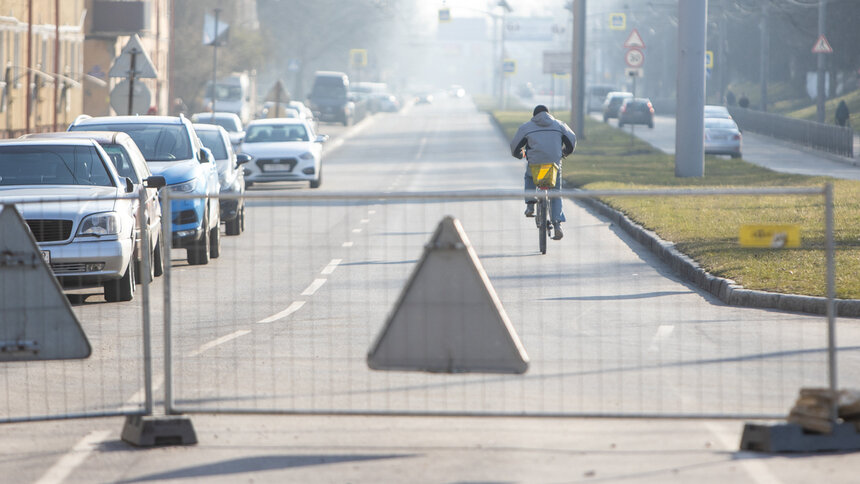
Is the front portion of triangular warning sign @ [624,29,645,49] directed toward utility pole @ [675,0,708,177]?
yes

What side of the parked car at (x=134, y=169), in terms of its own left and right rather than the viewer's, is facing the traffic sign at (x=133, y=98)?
back

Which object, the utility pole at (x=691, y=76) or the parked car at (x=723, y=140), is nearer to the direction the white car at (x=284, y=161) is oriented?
the utility pole

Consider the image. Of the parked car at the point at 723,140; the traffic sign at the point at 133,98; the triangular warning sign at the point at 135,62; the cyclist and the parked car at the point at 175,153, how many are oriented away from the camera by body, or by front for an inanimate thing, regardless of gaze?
4

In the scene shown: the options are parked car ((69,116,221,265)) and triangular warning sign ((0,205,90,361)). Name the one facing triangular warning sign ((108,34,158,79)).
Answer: triangular warning sign ((0,205,90,361))

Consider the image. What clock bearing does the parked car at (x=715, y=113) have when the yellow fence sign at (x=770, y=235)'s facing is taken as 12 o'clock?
The parked car is roughly at 6 o'clock from the yellow fence sign.

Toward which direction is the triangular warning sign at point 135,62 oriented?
away from the camera

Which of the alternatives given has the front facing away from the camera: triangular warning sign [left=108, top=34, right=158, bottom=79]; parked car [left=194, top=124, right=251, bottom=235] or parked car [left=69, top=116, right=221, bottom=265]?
the triangular warning sign

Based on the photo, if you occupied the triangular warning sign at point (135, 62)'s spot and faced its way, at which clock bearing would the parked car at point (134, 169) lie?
The parked car is roughly at 6 o'clock from the triangular warning sign.

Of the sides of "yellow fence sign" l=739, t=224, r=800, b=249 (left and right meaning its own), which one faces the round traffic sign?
back

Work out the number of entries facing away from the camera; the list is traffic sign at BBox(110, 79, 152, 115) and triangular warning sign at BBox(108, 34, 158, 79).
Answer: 2

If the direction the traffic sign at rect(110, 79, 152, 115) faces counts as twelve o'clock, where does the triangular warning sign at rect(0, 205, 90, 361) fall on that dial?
The triangular warning sign is roughly at 6 o'clock from the traffic sign.

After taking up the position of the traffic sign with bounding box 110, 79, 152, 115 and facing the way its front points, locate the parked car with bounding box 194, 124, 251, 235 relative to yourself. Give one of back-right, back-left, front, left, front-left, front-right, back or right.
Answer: back

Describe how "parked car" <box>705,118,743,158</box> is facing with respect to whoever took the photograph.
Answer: facing away from the viewer

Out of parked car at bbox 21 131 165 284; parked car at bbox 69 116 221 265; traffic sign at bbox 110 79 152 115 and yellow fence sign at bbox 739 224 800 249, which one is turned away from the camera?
the traffic sign

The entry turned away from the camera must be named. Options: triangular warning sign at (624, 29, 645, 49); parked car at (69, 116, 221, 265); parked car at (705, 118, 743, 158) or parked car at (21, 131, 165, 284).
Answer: parked car at (705, 118, 743, 158)

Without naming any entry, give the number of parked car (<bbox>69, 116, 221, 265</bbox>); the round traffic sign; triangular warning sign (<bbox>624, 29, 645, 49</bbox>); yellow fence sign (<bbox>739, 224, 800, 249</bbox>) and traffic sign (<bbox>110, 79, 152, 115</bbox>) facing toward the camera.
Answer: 4
